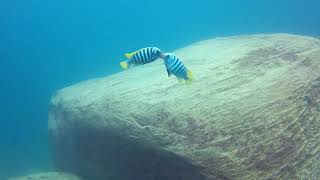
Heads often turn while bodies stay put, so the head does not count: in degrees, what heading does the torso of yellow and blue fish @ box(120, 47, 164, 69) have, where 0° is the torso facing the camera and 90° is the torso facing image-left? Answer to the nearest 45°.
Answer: approximately 270°
